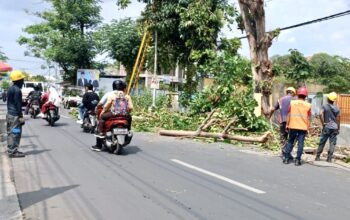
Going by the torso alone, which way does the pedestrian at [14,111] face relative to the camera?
to the viewer's right

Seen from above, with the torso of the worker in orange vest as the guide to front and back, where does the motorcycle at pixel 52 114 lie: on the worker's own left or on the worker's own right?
on the worker's own left

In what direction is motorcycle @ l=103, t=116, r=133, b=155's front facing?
away from the camera

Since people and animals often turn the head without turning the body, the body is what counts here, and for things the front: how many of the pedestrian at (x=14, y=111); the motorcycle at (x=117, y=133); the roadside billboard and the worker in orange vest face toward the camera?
1

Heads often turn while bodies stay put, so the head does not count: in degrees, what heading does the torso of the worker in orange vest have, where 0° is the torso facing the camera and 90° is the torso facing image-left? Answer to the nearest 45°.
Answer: approximately 180°

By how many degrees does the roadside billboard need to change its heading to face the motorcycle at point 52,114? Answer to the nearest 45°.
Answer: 0° — it already faces it

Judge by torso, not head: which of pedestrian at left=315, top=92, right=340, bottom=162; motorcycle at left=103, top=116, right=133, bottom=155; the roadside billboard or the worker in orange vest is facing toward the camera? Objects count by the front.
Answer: the roadside billboard

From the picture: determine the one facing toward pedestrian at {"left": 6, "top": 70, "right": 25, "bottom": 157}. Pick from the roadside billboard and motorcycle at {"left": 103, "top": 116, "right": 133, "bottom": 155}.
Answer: the roadside billboard

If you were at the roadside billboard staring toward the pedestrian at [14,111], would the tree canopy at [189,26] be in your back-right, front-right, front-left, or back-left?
front-left

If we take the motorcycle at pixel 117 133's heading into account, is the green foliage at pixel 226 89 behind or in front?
in front

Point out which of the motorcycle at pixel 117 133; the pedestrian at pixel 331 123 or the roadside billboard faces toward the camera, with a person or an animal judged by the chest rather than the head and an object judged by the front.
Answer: the roadside billboard

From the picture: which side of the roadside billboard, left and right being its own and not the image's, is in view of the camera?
front
